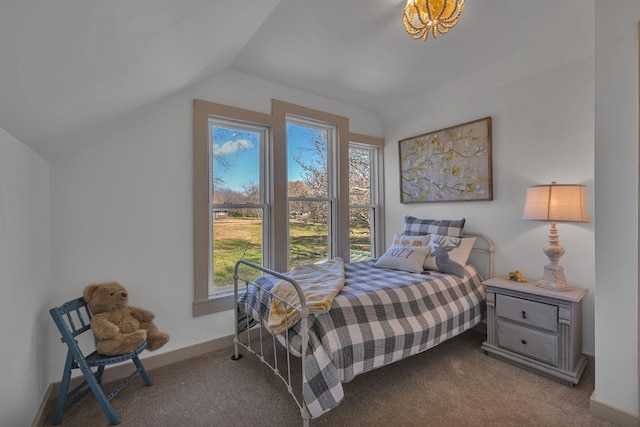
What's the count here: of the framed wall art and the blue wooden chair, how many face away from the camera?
0

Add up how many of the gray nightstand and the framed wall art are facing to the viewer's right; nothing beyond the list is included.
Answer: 0

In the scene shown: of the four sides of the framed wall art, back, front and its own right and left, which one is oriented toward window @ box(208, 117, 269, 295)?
front

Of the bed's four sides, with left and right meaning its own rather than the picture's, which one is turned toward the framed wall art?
back

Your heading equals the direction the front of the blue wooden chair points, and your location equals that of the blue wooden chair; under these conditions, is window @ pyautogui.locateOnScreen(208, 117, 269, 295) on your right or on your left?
on your left

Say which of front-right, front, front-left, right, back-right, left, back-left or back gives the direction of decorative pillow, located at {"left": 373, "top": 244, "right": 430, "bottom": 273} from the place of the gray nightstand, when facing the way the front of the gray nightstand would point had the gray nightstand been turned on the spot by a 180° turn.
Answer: back-left

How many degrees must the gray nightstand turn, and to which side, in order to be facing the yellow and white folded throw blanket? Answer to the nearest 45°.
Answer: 0° — it already faces it

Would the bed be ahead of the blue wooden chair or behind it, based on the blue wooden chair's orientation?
ahead

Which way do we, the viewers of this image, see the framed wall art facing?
facing the viewer and to the left of the viewer

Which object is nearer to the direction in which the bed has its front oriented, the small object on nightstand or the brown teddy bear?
the brown teddy bear

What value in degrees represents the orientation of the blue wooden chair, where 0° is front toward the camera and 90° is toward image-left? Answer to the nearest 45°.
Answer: approximately 315°

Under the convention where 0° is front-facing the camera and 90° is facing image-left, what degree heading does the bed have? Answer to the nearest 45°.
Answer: approximately 45°
